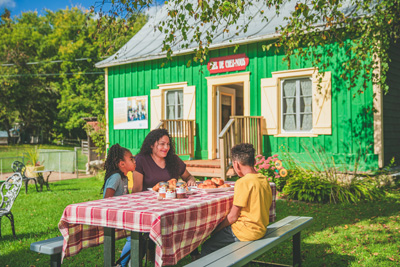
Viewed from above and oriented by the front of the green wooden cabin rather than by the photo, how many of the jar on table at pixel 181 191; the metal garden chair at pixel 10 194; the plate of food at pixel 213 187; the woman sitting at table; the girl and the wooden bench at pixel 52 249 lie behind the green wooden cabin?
0

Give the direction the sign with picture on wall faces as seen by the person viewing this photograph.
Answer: facing the viewer and to the left of the viewer

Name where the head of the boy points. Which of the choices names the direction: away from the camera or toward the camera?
away from the camera

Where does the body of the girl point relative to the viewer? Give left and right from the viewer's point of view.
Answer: facing to the right of the viewer

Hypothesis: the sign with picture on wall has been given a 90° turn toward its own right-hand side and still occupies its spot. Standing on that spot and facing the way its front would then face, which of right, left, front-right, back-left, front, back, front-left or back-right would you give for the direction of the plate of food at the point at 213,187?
back-left

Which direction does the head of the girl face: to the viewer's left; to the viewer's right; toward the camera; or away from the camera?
to the viewer's right

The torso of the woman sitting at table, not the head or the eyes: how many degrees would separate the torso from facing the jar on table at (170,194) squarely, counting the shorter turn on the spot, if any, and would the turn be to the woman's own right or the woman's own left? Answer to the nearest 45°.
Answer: approximately 45° to the woman's own right

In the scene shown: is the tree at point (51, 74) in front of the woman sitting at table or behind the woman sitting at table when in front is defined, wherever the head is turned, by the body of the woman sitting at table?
behind

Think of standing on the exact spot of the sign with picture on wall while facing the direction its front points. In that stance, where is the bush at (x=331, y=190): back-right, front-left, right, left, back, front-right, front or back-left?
left

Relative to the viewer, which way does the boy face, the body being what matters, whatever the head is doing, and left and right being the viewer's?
facing away from the viewer and to the left of the viewer

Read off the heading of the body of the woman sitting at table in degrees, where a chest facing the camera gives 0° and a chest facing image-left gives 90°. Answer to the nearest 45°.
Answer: approximately 315°

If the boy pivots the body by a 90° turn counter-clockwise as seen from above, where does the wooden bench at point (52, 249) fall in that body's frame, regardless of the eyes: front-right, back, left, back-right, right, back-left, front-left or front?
front-right

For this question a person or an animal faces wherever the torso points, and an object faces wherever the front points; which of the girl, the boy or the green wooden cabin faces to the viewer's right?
the girl

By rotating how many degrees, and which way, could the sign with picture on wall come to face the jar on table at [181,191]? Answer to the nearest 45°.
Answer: approximately 45° to its left

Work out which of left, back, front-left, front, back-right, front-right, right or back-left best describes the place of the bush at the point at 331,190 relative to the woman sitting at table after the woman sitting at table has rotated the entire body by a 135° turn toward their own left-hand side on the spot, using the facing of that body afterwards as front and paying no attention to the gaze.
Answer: front-right

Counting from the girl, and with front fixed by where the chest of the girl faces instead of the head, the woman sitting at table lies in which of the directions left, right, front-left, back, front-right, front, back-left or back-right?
front-left
